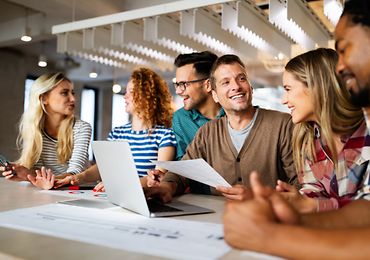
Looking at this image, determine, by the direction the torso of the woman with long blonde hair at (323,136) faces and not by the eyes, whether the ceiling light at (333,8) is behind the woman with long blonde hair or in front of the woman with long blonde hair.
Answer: behind

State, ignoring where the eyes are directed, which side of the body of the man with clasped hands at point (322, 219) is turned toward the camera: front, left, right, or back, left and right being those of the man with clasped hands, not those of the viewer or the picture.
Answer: left

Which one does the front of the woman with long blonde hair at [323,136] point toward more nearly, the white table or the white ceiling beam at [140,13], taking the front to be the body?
the white table

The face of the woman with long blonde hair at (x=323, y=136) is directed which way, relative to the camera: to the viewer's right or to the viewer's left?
to the viewer's left

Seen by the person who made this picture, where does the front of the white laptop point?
facing away from the viewer and to the right of the viewer

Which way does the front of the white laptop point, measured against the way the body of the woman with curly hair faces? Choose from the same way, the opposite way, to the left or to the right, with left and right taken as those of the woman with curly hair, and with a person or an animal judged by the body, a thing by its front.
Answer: the opposite way
